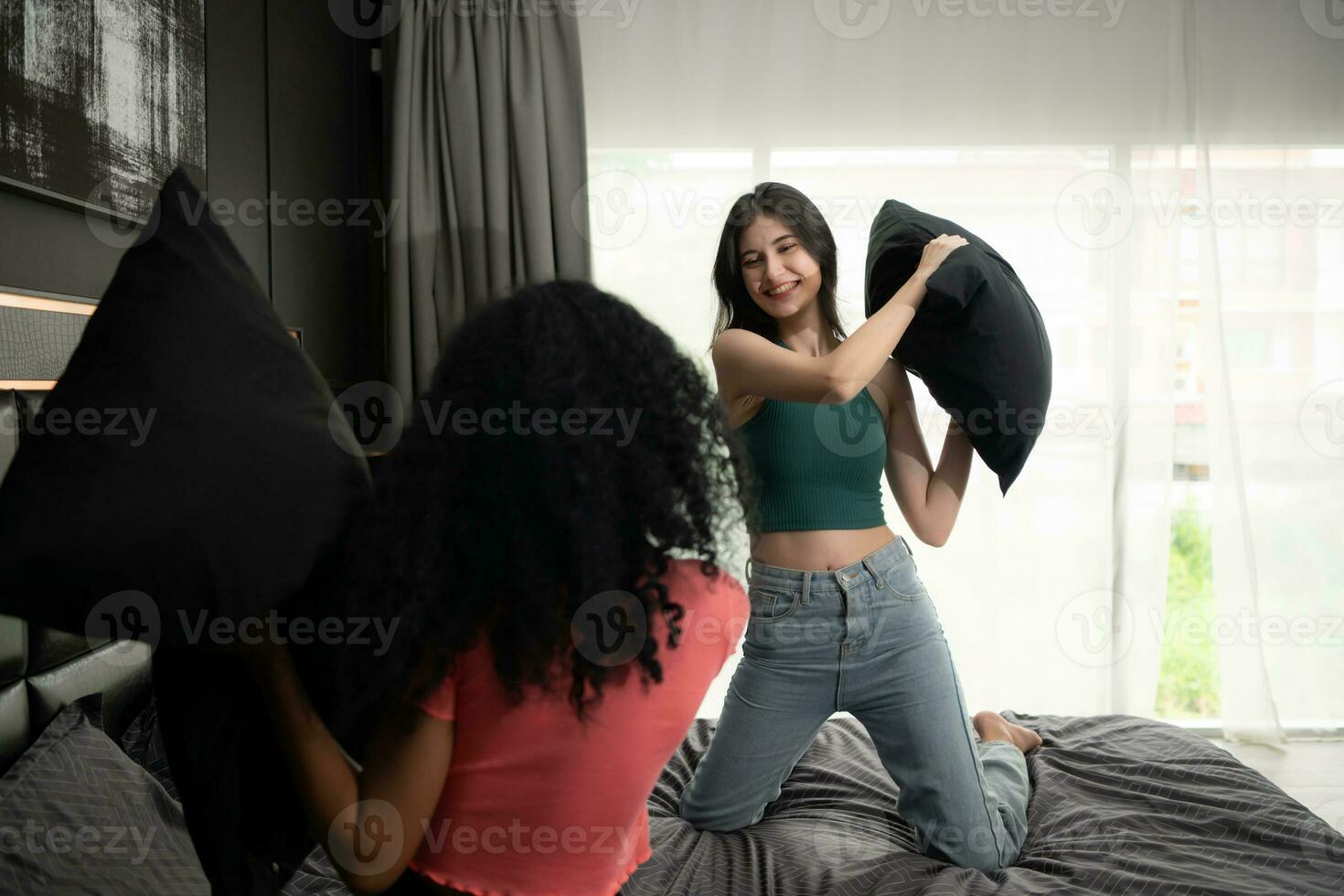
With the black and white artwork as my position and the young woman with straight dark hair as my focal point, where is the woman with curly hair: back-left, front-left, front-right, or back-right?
front-right

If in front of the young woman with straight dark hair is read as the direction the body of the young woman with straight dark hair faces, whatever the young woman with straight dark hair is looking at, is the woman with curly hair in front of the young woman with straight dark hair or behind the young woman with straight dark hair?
in front

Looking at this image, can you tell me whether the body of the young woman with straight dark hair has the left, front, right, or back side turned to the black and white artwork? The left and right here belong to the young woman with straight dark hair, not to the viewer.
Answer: right

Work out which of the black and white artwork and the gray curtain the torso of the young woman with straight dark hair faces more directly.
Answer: the black and white artwork

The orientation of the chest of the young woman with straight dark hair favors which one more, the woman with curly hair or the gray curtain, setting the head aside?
the woman with curly hair

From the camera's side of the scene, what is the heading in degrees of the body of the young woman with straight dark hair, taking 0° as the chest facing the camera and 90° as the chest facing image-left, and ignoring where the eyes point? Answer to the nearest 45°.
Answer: approximately 0°

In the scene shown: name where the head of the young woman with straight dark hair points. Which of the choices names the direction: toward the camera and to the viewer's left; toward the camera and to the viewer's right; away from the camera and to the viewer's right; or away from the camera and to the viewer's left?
toward the camera and to the viewer's left

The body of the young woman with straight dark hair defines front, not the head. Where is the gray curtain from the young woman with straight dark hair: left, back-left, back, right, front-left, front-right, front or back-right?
back-right
